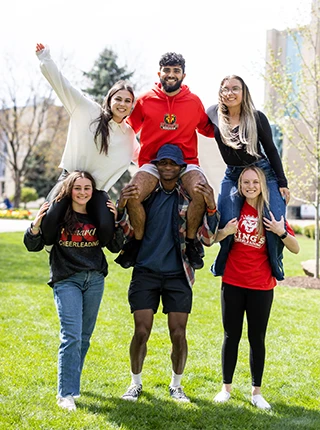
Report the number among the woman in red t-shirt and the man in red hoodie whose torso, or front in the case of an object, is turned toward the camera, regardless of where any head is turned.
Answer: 2

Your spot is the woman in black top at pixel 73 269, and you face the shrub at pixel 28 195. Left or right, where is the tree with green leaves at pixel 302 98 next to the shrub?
right

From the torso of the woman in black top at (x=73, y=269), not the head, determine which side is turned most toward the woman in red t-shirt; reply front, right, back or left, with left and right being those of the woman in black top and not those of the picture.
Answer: left

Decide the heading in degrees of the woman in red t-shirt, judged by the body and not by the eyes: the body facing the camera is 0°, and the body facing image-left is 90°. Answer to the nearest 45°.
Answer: approximately 0°

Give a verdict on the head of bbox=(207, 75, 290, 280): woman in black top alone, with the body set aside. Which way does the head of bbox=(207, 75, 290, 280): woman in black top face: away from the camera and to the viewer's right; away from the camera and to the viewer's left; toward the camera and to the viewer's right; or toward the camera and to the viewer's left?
toward the camera and to the viewer's left

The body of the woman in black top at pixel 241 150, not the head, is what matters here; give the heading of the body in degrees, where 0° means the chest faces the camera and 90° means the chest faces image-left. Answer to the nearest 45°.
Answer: approximately 0°

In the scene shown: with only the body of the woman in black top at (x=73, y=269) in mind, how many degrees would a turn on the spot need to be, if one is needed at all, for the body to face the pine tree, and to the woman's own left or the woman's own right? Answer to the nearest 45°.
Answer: approximately 180°
